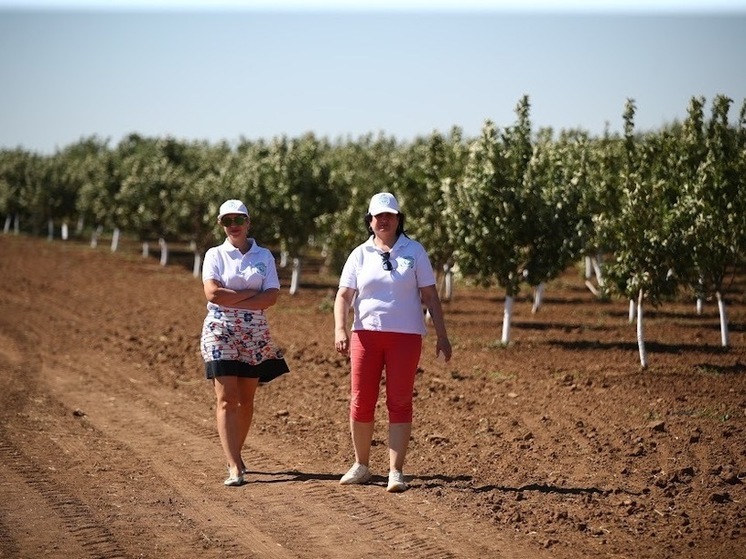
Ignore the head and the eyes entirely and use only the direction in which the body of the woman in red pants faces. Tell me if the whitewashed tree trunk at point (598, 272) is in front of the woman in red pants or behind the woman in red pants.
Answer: behind

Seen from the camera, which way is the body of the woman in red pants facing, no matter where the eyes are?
toward the camera
